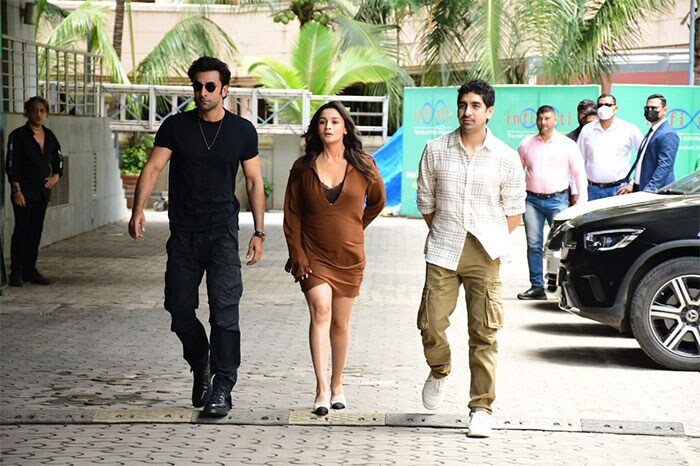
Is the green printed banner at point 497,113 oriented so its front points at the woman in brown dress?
yes

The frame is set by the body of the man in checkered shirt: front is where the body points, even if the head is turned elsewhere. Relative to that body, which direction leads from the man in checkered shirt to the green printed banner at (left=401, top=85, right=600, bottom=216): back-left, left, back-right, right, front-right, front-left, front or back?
back

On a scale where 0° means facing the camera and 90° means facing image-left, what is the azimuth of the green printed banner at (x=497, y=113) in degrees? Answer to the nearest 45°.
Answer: approximately 0°

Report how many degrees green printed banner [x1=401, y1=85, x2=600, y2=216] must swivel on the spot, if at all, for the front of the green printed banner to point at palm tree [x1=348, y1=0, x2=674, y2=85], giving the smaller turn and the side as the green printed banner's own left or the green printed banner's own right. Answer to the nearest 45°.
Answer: approximately 180°

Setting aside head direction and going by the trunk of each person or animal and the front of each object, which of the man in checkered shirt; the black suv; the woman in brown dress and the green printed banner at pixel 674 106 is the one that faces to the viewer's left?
the black suv

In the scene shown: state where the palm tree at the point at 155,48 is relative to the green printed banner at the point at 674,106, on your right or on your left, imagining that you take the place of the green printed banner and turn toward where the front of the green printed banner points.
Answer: on your right

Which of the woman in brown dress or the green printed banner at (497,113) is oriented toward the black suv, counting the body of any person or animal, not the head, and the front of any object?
the green printed banner

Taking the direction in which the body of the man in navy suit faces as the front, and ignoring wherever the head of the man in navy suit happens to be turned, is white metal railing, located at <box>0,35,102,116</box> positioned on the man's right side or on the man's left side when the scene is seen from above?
on the man's right side

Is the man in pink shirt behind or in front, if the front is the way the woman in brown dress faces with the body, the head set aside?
behind

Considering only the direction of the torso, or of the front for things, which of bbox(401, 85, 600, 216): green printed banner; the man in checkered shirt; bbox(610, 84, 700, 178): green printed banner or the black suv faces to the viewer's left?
the black suv

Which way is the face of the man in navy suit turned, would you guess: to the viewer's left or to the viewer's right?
to the viewer's left
